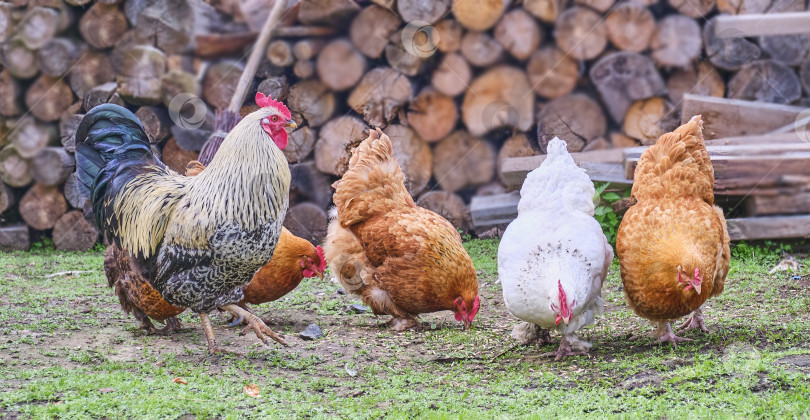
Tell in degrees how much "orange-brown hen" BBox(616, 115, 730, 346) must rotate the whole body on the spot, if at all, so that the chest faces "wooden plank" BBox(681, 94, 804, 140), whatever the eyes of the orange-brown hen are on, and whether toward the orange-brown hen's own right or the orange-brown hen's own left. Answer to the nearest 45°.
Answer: approximately 180°

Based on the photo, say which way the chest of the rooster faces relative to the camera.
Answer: to the viewer's right

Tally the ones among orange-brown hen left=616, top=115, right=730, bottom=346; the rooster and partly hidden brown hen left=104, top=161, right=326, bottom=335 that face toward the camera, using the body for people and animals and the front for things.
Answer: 1

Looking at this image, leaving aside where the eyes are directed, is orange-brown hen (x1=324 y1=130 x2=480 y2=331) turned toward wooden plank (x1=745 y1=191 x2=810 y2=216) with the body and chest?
no

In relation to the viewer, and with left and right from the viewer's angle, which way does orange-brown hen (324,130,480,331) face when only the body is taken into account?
facing the viewer and to the right of the viewer

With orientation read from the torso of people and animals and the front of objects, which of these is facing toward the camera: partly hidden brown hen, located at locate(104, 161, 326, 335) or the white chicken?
the white chicken

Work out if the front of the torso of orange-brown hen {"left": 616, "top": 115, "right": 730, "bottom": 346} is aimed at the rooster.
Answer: no

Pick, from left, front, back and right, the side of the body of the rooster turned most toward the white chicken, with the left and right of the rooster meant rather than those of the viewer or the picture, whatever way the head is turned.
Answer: front

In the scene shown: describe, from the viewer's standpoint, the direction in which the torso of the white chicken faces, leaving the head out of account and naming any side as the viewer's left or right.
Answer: facing the viewer

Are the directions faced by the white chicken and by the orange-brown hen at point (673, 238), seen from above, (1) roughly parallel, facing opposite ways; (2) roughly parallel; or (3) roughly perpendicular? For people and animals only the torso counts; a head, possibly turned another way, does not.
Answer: roughly parallel

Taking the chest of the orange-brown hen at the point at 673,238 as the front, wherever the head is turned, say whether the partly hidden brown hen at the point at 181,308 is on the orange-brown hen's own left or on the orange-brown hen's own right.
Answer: on the orange-brown hen's own right

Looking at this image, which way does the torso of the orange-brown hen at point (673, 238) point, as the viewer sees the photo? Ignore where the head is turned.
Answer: toward the camera

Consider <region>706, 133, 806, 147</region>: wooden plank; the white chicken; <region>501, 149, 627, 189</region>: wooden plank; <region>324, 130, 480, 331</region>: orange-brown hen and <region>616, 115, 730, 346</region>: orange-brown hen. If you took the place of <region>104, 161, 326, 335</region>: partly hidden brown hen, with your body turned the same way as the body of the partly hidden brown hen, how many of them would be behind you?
0

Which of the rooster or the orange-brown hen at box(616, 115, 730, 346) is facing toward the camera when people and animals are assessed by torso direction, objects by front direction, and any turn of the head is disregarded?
the orange-brown hen

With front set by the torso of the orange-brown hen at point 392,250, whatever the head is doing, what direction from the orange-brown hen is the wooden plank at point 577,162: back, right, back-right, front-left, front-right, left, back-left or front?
left

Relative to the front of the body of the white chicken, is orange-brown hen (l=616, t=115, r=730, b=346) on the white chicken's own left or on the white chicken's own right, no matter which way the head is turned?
on the white chicken's own left

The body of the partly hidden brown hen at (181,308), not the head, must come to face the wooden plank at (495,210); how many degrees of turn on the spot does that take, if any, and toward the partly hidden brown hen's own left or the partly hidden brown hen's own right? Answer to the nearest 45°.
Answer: approximately 45° to the partly hidden brown hen's own left

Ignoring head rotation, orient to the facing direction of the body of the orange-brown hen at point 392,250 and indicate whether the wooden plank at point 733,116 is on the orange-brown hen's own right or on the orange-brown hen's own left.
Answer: on the orange-brown hen's own left

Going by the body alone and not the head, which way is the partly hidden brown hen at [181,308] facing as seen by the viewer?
to the viewer's right
